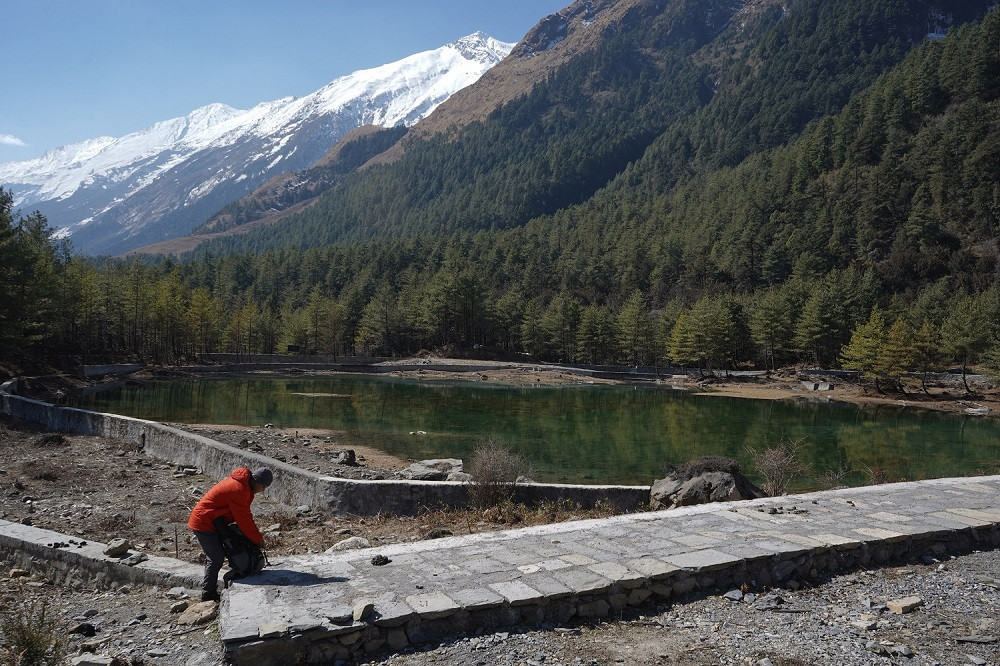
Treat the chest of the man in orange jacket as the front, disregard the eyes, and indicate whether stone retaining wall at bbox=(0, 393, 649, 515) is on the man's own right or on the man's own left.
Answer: on the man's own left

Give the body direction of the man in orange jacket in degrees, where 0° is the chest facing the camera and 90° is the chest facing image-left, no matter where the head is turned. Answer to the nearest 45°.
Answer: approximately 270°

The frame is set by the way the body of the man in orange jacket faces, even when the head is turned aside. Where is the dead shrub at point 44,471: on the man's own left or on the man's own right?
on the man's own left

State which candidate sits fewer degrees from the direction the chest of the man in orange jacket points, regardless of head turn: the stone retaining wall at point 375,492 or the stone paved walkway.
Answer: the stone paved walkway

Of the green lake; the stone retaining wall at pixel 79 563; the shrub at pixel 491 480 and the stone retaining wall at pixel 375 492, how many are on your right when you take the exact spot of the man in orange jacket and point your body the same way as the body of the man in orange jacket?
0

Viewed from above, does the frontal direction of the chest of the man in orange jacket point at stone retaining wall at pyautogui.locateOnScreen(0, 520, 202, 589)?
no

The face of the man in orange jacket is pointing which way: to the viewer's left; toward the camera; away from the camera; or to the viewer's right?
to the viewer's right

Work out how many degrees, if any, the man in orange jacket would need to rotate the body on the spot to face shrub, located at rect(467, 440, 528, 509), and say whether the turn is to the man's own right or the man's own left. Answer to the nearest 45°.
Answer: approximately 45° to the man's own left

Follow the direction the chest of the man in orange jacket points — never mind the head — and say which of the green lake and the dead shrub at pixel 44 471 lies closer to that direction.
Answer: the green lake

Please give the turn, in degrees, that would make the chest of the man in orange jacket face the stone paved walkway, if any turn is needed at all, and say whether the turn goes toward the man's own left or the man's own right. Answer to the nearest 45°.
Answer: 0° — they already face it

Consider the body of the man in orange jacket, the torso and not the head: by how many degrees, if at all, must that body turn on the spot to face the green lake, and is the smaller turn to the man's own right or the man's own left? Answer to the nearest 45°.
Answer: approximately 45° to the man's own left

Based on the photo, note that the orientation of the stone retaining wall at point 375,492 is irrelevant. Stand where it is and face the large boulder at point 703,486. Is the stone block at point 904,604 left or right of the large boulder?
right

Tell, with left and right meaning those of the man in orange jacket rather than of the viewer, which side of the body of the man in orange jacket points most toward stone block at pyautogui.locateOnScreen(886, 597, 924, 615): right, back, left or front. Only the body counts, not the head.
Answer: front

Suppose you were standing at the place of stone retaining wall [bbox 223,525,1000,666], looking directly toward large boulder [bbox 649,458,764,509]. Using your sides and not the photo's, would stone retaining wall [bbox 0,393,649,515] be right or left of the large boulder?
left
